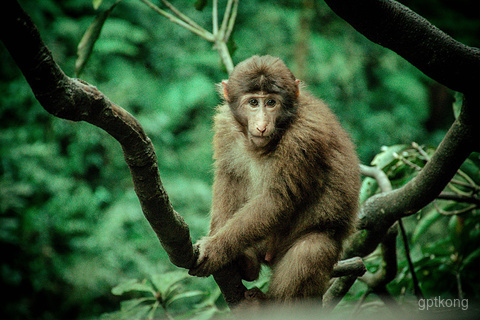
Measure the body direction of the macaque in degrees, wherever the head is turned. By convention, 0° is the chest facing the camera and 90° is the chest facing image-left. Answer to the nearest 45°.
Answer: approximately 45°

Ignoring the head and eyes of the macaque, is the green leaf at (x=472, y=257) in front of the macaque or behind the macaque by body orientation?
behind

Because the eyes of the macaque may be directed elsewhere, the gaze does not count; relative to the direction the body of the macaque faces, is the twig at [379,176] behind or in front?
behind

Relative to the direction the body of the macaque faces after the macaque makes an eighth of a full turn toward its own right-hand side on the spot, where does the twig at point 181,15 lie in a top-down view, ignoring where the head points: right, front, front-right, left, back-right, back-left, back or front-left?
front-right
